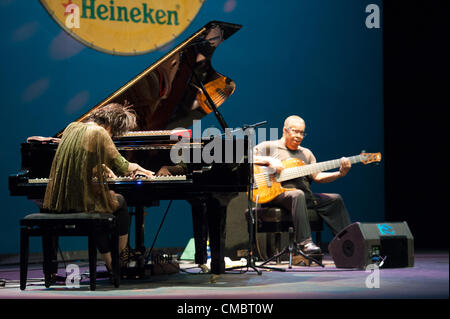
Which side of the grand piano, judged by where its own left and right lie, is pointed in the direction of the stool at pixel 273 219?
back

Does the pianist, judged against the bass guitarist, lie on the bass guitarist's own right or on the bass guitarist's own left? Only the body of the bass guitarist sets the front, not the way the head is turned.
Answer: on the bass guitarist's own right

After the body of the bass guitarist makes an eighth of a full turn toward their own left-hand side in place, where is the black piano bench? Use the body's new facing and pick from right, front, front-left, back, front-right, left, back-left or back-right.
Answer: back-right

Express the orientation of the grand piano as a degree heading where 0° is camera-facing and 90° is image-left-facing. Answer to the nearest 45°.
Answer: approximately 45°

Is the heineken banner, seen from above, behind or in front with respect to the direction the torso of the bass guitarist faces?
behind

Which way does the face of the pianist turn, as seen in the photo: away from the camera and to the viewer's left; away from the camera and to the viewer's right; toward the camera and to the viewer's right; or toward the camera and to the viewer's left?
away from the camera and to the viewer's right

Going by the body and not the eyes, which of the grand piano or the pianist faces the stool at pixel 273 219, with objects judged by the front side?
the pianist

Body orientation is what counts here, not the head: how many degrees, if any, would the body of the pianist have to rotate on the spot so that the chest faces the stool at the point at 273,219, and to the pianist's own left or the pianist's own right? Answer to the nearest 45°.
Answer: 0° — they already face it
